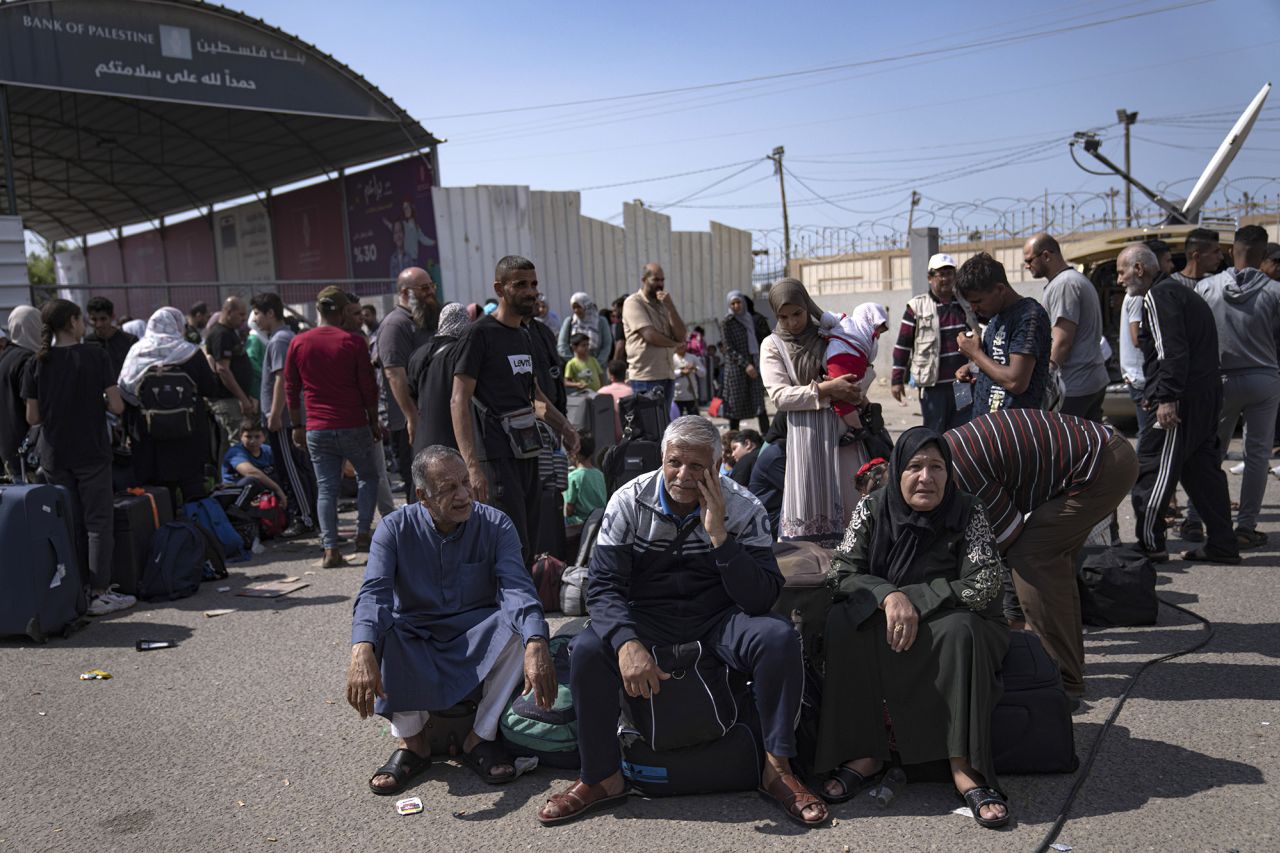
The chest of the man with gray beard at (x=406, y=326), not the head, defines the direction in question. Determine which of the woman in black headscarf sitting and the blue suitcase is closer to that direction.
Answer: the woman in black headscarf sitting

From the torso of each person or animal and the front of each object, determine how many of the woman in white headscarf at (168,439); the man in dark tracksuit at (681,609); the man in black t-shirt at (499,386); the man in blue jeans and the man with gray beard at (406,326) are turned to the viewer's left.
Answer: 0

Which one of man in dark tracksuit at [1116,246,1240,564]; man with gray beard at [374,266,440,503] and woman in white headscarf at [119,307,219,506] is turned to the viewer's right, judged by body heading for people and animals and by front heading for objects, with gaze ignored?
the man with gray beard

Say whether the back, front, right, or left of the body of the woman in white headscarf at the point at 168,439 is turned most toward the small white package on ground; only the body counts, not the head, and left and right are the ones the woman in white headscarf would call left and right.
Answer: back

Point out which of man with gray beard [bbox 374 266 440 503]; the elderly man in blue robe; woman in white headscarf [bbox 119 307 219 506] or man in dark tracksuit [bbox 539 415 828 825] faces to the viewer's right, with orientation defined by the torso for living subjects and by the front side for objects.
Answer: the man with gray beard

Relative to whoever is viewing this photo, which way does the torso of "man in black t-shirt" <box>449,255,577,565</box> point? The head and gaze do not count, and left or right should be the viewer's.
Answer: facing the viewer and to the right of the viewer

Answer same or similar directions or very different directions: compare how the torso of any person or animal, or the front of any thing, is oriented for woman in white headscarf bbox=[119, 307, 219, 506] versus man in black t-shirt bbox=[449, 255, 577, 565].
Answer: very different directions

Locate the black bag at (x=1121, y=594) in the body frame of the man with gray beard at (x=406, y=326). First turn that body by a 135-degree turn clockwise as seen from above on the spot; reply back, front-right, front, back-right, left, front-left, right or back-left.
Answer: left

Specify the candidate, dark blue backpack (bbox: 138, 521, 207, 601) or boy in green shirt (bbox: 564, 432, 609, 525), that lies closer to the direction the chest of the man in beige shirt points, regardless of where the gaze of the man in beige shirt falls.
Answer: the boy in green shirt

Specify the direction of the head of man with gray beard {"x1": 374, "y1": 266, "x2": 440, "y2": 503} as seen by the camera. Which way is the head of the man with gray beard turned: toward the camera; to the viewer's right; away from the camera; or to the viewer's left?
to the viewer's right

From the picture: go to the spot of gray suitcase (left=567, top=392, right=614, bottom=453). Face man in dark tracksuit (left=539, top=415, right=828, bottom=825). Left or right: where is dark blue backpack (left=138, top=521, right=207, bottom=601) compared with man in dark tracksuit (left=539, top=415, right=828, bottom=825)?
right

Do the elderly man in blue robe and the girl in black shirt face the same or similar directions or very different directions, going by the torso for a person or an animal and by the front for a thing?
very different directions

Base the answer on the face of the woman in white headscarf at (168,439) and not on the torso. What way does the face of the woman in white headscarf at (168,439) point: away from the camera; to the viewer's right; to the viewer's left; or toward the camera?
away from the camera

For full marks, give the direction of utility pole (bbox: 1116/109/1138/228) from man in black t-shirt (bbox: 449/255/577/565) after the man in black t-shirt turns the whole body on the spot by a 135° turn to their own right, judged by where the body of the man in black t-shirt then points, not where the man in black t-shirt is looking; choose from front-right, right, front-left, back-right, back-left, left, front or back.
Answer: back-right

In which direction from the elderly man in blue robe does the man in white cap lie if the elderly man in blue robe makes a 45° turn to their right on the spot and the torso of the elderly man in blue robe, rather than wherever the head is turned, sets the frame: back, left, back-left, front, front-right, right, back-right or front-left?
back

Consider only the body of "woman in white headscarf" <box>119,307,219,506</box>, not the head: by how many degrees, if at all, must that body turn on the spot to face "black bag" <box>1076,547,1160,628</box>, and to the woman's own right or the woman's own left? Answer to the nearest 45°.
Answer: approximately 135° to the woman's own right

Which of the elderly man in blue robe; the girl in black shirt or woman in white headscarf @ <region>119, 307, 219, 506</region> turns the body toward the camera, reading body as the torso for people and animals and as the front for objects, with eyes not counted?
the elderly man in blue robe

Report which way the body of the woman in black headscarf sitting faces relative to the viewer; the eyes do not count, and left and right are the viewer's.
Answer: facing the viewer

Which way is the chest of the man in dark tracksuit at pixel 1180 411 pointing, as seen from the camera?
to the viewer's left

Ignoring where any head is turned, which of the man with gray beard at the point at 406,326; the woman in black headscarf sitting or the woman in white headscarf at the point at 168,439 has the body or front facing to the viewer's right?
the man with gray beard
